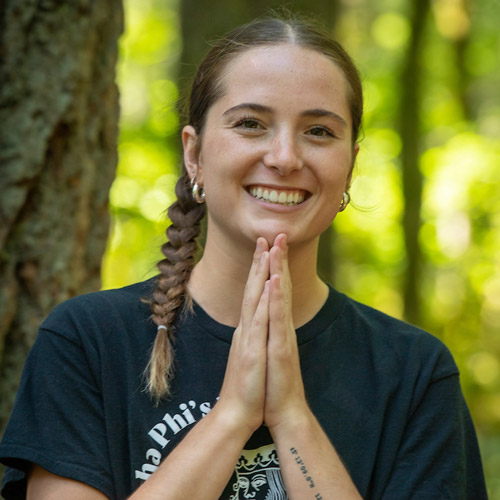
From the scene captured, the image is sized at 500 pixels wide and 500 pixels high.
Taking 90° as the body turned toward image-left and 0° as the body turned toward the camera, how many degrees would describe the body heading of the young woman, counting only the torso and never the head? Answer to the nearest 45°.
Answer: approximately 0°

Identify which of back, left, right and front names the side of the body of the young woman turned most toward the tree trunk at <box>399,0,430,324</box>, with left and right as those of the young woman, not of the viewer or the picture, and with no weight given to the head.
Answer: back

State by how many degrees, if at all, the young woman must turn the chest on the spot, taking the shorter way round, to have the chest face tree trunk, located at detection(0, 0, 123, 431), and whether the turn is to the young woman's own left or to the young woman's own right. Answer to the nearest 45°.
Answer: approximately 135° to the young woman's own right
